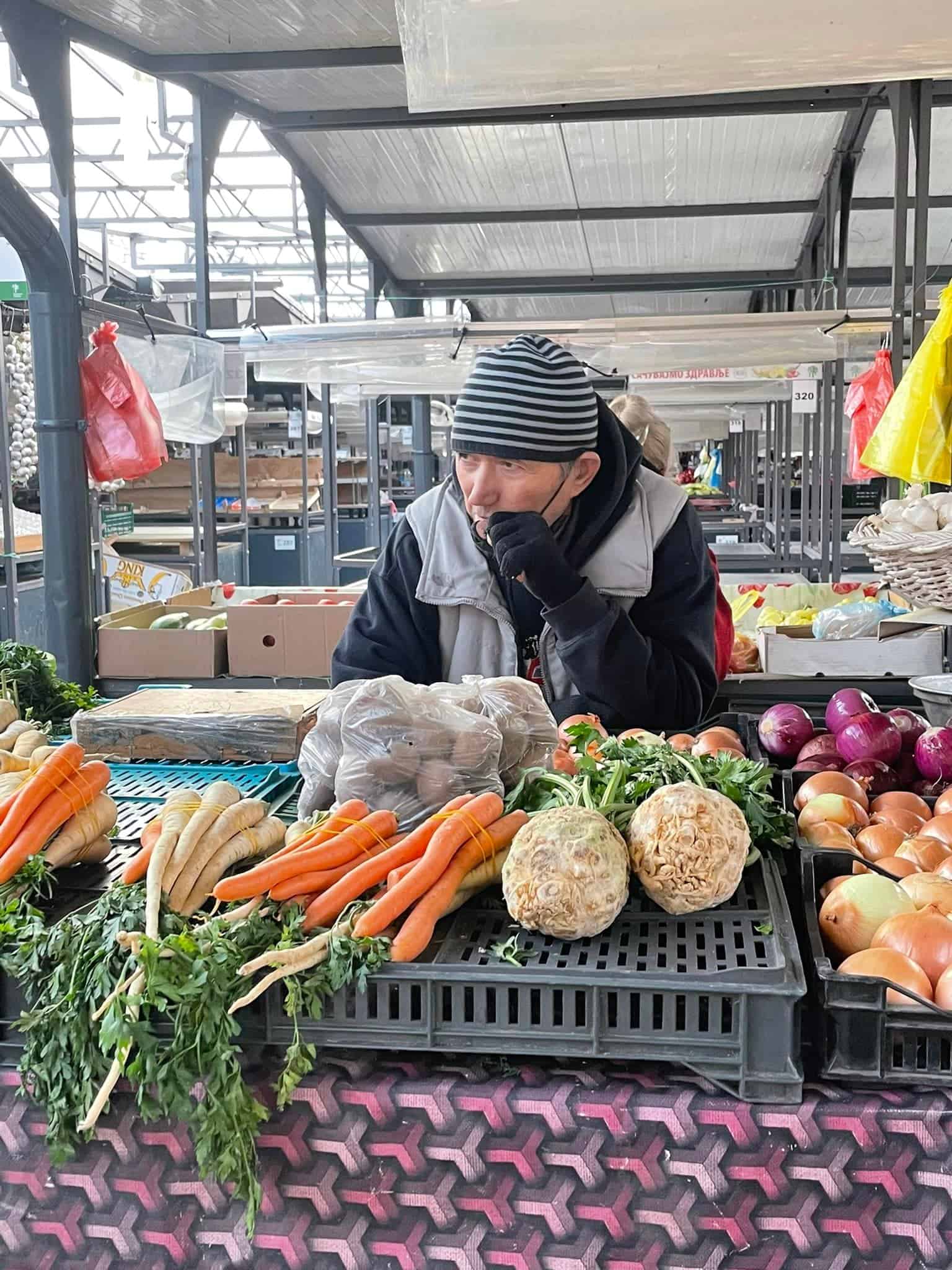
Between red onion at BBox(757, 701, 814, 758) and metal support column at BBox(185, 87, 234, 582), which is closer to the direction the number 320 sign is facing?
the red onion

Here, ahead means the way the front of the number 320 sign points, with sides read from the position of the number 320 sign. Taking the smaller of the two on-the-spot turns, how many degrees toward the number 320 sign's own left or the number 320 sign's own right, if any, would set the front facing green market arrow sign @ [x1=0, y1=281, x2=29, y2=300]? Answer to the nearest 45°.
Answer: approximately 45° to the number 320 sign's own right

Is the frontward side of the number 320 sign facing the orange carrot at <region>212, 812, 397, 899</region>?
yes

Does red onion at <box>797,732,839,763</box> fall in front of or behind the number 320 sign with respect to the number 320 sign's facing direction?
in front

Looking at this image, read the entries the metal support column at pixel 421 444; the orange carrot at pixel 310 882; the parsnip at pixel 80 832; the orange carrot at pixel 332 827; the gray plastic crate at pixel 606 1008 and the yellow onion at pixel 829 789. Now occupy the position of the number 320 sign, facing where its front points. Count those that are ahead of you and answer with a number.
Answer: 5

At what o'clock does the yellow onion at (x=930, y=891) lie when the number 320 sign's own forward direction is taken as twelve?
The yellow onion is roughly at 12 o'clock from the number 320 sign.

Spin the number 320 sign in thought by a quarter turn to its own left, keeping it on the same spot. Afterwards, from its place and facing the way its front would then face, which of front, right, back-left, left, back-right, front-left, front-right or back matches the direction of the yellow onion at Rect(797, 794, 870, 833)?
right

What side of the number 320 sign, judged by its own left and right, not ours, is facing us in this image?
front

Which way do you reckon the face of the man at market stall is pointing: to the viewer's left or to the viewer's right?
to the viewer's left

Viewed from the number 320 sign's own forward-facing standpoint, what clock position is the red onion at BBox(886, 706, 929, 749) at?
The red onion is roughly at 12 o'clock from the number 320 sign.

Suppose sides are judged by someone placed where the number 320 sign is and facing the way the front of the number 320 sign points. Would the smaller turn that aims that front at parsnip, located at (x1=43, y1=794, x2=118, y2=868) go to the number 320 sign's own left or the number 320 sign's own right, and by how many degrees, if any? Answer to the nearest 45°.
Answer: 0° — it already faces it

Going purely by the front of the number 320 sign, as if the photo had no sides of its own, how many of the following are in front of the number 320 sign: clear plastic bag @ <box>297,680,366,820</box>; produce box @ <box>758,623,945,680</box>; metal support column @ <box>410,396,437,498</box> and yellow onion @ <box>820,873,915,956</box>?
3

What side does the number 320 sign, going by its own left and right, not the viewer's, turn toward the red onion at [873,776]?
front

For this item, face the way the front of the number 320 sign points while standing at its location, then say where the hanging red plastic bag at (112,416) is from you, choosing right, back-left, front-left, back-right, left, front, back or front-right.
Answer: front-right

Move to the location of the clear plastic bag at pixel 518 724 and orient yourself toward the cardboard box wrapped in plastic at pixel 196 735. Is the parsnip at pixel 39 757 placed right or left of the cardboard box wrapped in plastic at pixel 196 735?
left

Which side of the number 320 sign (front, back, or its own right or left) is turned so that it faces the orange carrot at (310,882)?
front
